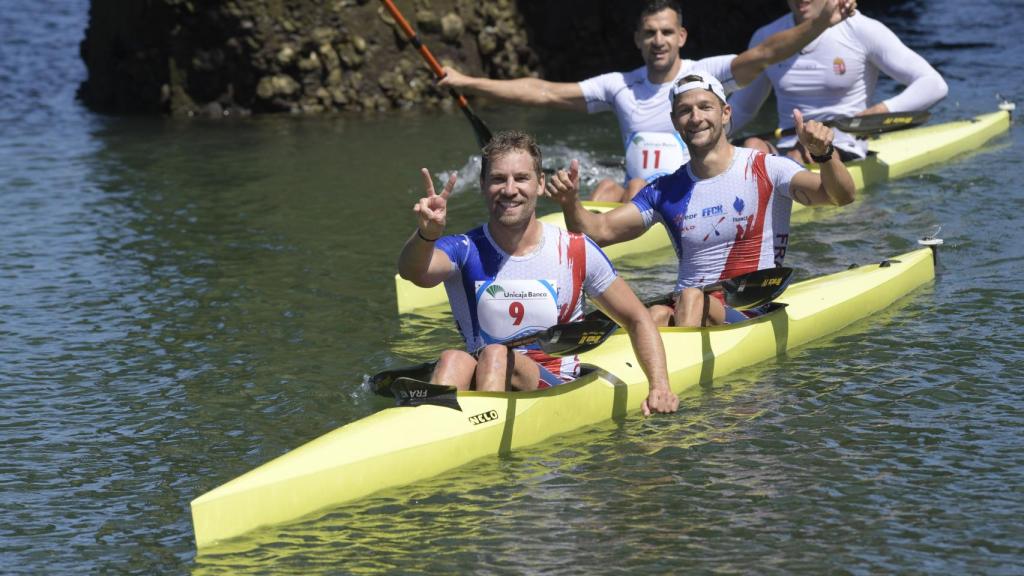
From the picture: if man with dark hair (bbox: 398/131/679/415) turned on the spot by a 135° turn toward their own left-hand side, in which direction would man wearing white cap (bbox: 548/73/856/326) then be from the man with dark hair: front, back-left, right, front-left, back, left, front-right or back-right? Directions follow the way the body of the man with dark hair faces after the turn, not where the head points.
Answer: front

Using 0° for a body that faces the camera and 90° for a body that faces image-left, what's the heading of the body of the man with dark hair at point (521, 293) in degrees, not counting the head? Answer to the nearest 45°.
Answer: approximately 0°

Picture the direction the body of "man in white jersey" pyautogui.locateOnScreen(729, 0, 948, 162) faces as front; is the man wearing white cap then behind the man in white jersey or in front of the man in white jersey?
in front

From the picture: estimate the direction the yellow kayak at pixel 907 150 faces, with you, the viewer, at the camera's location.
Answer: facing the viewer and to the left of the viewer

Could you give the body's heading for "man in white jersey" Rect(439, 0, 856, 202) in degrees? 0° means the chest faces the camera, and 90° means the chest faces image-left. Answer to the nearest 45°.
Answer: approximately 0°

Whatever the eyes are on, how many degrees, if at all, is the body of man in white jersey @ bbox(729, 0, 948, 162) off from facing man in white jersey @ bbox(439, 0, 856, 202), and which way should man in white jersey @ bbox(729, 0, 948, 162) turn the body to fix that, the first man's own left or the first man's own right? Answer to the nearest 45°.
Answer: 0° — they already face them

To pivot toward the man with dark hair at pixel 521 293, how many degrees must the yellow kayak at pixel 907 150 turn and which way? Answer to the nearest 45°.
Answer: approximately 45° to its left

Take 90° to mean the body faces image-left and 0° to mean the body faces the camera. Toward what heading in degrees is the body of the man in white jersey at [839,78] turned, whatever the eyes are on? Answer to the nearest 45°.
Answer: approximately 45°

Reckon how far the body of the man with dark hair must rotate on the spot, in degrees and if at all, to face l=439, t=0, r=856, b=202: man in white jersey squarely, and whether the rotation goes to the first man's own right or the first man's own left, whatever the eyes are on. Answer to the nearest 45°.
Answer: approximately 180°

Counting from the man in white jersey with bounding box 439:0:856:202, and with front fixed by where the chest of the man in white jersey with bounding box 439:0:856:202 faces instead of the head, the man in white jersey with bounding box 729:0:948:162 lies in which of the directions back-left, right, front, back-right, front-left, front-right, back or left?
back-left

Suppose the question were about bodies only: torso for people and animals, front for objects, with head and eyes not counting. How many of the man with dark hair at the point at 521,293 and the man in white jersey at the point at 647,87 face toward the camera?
2

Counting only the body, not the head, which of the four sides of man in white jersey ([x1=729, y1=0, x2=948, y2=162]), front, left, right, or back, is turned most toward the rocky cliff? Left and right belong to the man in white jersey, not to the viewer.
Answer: right
